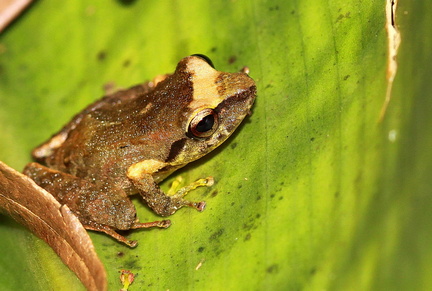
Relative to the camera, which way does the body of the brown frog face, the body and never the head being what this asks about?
to the viewer's right

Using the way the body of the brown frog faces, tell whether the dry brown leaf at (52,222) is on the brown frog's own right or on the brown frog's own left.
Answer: on the brown frog's own right
